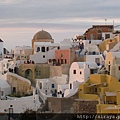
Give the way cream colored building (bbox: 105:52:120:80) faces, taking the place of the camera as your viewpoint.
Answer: facing the viewer and to the left of the viewer

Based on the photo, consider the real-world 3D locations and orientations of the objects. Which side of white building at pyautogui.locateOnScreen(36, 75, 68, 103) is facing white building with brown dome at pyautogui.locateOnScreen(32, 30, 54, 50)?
back

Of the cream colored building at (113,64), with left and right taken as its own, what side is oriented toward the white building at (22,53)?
right

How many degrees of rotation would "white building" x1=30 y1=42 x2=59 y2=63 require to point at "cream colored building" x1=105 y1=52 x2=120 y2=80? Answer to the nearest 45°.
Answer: approximately 45° to its left

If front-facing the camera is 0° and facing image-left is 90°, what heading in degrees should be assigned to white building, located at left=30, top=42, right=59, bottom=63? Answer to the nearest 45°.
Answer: approximately 0°

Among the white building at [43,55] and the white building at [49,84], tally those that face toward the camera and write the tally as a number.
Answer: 2

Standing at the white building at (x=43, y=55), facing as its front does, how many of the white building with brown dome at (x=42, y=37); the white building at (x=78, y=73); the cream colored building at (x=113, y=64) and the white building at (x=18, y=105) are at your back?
1

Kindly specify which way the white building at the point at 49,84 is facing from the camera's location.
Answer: facing the viewer

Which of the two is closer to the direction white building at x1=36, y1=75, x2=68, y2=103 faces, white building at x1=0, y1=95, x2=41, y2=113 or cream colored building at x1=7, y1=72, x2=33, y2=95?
the white building
